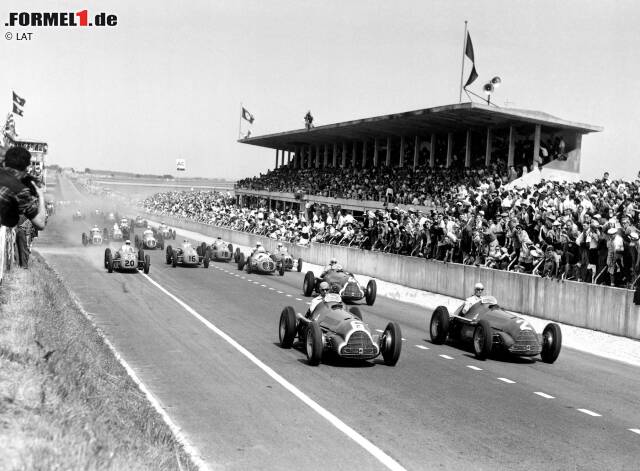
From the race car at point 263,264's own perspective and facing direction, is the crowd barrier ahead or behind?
ahead

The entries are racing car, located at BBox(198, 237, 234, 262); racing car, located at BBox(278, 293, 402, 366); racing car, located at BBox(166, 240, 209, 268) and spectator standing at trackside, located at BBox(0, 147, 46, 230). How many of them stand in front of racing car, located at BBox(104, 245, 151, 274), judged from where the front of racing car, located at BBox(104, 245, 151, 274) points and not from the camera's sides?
2

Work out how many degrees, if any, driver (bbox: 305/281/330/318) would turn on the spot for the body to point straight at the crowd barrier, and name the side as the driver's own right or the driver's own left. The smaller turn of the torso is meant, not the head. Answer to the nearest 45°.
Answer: approximately 90° to the driver's own left

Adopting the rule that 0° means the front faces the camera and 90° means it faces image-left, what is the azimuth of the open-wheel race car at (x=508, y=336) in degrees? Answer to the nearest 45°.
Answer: approximately 315°

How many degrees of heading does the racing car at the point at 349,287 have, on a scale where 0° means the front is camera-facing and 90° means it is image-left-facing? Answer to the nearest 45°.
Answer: approximately 315°

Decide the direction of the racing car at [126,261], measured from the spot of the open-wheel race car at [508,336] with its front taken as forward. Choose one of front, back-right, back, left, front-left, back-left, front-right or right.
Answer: back

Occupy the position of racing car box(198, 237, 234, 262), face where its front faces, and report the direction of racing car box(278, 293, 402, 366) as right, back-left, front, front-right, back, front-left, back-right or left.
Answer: front-right

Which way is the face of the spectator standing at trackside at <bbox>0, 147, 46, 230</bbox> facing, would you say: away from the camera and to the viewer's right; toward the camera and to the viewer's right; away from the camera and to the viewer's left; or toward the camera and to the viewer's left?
away from the camera and to the viewer's right

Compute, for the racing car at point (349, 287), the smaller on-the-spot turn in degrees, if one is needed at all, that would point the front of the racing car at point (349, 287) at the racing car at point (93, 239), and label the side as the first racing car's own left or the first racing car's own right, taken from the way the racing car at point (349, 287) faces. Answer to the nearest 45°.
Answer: approximately 180°

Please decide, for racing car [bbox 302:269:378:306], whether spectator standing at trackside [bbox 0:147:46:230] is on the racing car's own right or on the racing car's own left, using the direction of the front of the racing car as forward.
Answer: on the racing car's own right

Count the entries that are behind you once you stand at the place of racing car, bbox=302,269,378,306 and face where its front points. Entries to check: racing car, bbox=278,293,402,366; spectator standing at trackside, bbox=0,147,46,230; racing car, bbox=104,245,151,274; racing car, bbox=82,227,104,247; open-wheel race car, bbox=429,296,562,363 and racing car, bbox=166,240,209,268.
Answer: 3
